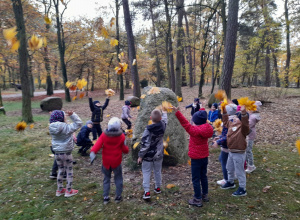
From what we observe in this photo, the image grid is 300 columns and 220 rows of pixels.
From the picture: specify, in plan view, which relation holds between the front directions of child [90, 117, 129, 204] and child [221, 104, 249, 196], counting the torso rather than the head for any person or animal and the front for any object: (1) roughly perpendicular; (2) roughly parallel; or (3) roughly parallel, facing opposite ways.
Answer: roughly perpendicular

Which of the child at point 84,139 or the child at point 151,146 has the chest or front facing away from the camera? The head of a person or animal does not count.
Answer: the child at point 151,146

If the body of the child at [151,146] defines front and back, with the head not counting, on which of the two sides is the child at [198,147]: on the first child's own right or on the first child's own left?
on the first child's own right

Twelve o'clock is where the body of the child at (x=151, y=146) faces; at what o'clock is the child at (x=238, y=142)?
the child at (x=238, y=142) is roughly at 3 o'clock from the child at (x=151, y=146).

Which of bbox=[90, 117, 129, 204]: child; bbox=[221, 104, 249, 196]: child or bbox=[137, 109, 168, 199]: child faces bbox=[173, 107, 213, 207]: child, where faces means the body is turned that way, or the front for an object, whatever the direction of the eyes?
bbox=[221, 104, 249, 196]: child

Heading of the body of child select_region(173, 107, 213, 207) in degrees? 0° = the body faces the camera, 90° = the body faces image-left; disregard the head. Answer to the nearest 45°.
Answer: approximately 135°

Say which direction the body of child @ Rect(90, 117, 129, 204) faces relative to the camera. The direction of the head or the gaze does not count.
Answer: away from the camera

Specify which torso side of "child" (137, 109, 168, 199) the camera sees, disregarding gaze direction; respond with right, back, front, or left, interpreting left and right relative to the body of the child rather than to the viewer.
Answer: back

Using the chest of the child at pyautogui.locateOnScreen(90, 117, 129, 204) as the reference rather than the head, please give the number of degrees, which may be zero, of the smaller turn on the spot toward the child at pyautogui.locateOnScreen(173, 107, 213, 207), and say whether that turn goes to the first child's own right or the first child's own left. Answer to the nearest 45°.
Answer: approximately 90° to the first child's own right
